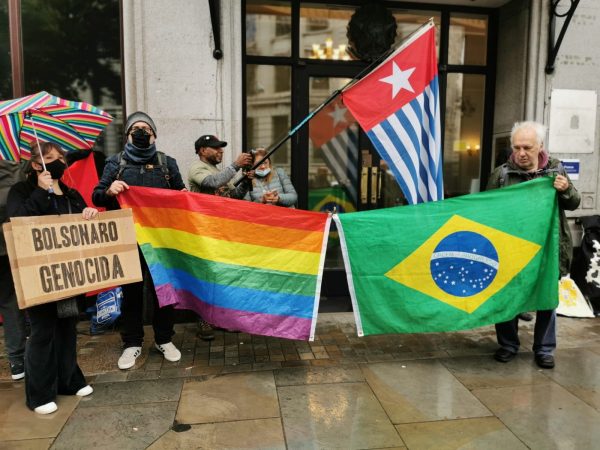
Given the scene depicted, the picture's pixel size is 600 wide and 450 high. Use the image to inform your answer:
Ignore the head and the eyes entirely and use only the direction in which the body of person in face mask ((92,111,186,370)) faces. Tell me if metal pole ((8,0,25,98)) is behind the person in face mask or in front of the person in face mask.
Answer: behind

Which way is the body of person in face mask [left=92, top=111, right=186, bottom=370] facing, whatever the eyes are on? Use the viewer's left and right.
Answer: facing the viewer

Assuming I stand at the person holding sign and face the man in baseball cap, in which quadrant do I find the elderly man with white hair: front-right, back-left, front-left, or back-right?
front-right

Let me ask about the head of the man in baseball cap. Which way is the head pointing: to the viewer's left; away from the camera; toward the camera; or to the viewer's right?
to the viewer's right

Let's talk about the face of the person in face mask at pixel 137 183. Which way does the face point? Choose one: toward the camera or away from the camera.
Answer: toward the camera

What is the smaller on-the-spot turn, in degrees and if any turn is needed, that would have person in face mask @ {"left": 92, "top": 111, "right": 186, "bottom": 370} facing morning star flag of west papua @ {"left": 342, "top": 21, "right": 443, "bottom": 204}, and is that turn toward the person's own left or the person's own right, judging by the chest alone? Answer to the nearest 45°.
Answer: approximately 90° to the person's own left

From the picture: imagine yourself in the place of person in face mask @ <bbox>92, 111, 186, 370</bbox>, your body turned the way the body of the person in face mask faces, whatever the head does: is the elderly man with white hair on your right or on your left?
on your left

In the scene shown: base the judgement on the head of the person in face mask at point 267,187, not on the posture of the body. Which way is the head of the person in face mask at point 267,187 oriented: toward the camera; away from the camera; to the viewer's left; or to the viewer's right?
toward the camera
